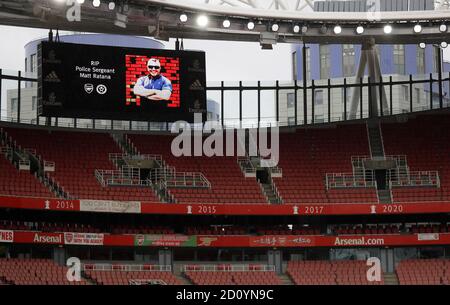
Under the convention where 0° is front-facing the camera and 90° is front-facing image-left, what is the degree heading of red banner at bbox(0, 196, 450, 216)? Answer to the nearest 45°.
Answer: approximately 0°

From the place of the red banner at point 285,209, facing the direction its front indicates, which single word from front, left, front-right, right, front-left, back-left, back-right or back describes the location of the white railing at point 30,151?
right

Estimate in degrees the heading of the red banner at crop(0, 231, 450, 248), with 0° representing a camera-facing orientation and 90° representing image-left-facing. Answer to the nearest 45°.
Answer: approximately 0°

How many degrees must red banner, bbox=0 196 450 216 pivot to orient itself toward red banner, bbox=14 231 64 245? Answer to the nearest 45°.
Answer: approximately 90° to its right
